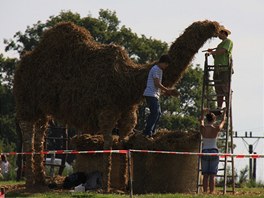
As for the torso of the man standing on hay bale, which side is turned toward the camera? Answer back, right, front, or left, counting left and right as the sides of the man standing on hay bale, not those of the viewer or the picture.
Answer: right

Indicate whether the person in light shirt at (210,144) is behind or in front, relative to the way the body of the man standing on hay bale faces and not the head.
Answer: in front

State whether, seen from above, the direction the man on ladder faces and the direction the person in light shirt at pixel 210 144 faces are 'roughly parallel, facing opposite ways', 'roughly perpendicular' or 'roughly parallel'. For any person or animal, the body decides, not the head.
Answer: roughly perpendicular

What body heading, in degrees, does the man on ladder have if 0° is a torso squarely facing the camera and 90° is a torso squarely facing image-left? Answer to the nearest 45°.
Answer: approximately 90°

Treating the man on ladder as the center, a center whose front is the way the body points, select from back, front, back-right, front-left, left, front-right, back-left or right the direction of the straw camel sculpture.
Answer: front

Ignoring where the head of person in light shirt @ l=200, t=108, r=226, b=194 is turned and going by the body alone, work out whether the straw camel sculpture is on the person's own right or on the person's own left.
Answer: on the person's own left

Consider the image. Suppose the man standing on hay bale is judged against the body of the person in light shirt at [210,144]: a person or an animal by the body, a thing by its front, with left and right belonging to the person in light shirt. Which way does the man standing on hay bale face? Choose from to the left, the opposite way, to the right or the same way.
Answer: to the right

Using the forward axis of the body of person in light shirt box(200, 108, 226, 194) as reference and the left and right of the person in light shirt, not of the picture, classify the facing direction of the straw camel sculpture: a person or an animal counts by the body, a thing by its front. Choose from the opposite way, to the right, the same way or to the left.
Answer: to the right

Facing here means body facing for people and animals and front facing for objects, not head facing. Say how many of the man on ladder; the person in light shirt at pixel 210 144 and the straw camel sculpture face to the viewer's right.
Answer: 1

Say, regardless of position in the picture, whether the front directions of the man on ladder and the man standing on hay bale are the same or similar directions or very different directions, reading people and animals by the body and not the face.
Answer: very different directions

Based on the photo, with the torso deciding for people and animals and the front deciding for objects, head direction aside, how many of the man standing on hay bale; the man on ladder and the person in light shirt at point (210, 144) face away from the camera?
1

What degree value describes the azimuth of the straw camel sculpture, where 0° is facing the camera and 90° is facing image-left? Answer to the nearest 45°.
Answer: approximately 270°

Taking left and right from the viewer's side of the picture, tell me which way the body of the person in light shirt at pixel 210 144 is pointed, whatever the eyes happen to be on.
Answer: facing away from the viewer
